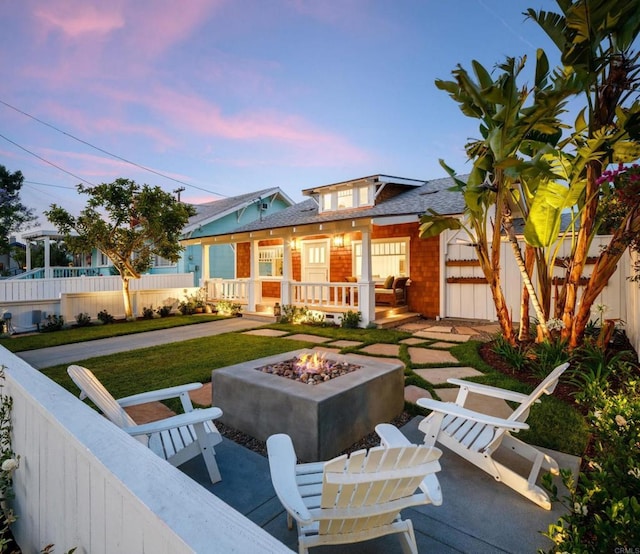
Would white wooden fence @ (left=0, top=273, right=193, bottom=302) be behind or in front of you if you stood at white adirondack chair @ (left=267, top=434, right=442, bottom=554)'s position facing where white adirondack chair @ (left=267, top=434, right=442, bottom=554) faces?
in front

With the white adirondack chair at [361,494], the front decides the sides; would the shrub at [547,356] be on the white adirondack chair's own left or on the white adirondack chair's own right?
on the white adirondack chair's own right

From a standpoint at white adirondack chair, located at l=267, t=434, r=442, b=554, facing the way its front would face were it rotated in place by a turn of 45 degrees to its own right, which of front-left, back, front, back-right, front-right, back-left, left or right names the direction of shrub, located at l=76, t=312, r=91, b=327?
front-left

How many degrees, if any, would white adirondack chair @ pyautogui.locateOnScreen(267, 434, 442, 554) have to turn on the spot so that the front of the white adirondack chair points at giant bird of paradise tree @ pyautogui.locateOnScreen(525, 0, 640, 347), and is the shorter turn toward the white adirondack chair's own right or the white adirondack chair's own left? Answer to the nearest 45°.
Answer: approximately 90° to the white adirondack chair's own right

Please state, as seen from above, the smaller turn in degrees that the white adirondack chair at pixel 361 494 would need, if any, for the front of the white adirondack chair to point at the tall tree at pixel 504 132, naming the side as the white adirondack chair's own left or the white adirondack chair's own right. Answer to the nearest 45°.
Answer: approximately 90° to the white adirondack chair's own right

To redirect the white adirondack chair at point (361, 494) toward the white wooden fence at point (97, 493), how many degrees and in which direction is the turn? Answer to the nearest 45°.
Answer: approximately 45° to its left

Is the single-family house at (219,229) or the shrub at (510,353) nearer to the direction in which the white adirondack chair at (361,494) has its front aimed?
the single-family house

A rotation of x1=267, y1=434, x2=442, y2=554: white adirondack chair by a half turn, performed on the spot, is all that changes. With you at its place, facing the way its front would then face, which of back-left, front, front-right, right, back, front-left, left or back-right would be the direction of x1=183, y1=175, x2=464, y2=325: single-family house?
back-left

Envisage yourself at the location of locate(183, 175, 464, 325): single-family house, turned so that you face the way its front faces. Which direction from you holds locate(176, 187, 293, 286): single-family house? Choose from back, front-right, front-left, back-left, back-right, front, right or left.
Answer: right

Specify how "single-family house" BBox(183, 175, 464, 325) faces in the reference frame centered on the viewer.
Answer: facing the viewer and to the left of the viewer

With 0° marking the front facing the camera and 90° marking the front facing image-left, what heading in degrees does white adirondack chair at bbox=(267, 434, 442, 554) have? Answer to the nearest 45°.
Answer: approximately 135°

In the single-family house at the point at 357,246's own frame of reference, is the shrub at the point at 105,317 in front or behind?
in front

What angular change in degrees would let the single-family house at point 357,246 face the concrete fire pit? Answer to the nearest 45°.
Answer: approximately 45° to its left
